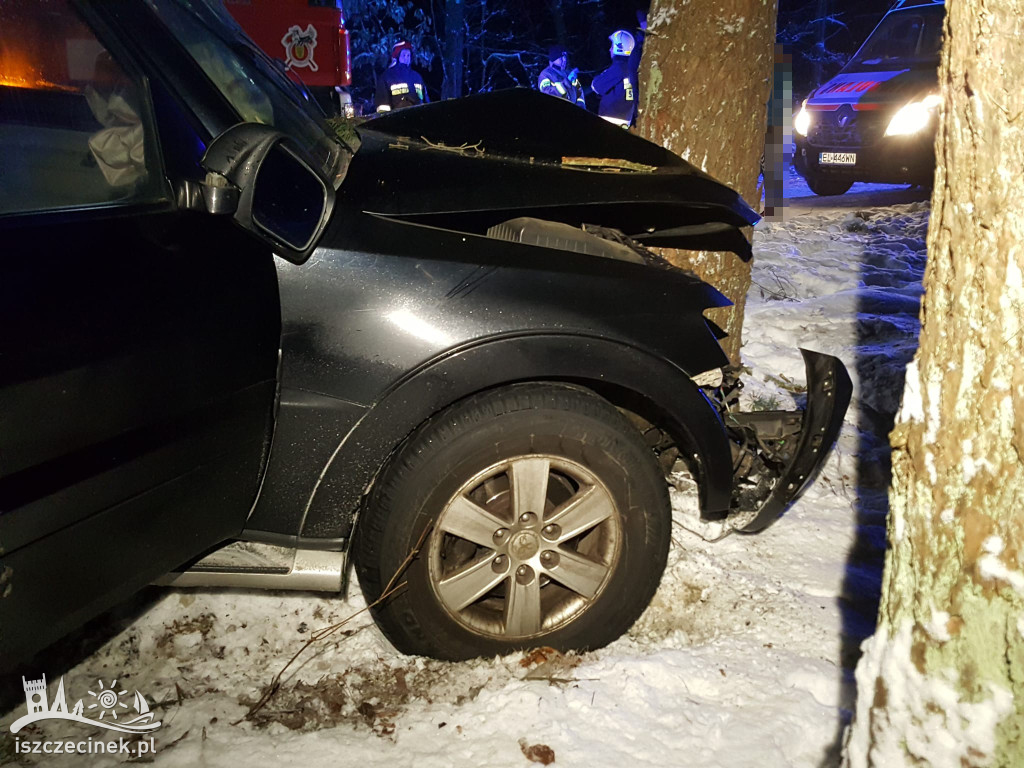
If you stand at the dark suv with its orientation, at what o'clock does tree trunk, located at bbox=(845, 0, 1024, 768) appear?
The tree trunk is roughly at 1 o'clock from the dark suv.

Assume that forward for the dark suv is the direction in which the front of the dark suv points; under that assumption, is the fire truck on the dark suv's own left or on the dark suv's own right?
on the dark suv's own left

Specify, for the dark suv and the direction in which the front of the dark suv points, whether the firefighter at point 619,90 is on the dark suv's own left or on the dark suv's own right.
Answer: on the dark suv's own left

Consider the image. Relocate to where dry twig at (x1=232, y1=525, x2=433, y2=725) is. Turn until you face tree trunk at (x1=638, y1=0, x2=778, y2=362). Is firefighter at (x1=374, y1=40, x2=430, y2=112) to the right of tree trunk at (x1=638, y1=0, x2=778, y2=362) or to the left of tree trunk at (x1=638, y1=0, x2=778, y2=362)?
left

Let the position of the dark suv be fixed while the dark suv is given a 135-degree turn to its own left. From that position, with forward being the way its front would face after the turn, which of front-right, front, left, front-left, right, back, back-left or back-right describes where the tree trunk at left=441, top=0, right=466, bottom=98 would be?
front-right

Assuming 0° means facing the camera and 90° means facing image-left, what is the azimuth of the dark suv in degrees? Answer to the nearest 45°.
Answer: approximately 270°
